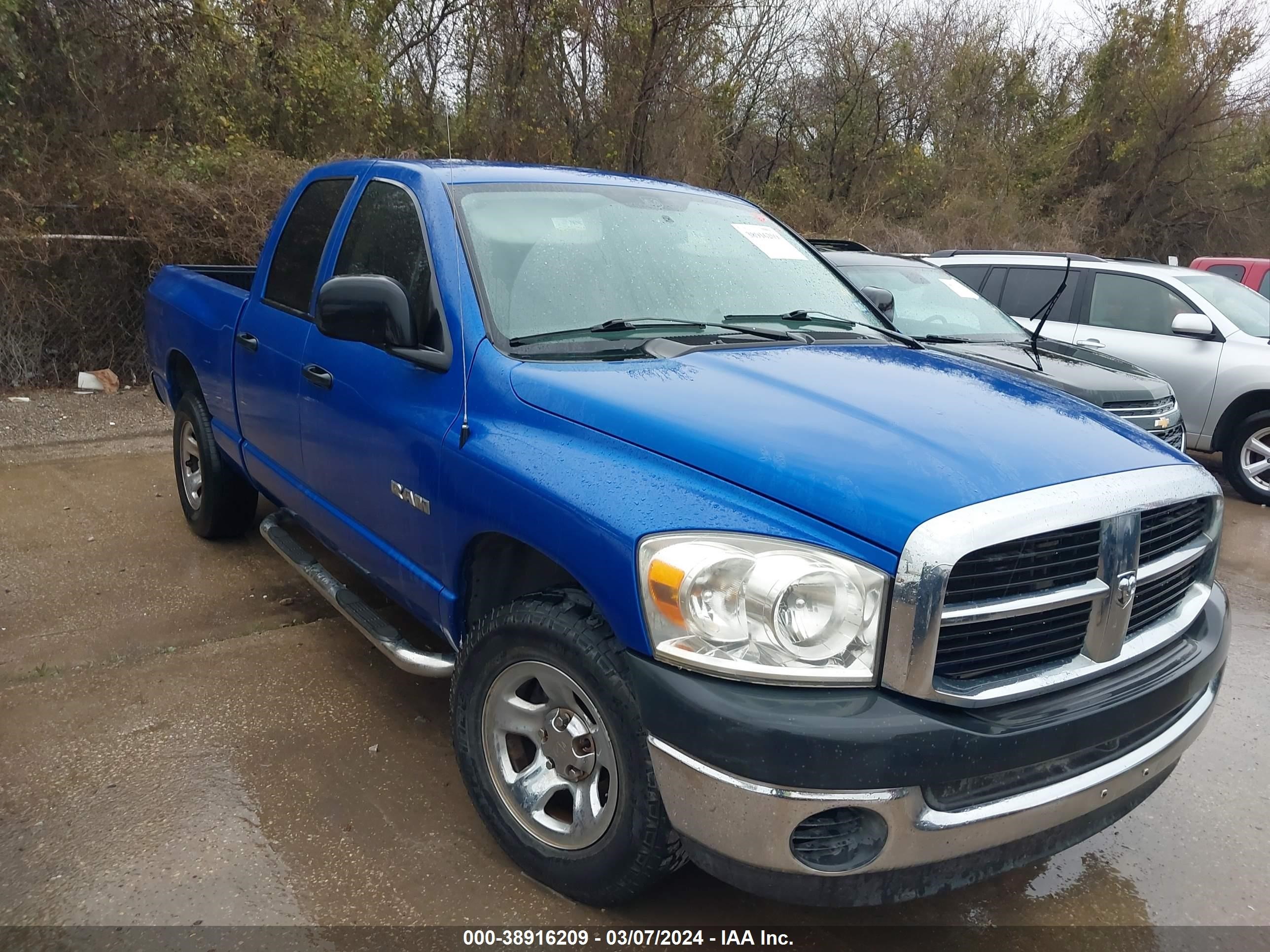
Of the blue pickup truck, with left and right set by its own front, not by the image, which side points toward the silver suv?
left

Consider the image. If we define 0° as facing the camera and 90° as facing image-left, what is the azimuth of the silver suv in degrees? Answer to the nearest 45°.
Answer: approximately 315°

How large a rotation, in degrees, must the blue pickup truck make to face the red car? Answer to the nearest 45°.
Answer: approximately 90° to its left

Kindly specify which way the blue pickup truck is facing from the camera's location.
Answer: facing the viewer and to the right of the viewer

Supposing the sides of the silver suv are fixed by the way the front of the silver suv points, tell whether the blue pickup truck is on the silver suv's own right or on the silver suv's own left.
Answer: on the silver suv's own right

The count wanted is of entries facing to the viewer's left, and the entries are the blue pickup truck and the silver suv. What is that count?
0
